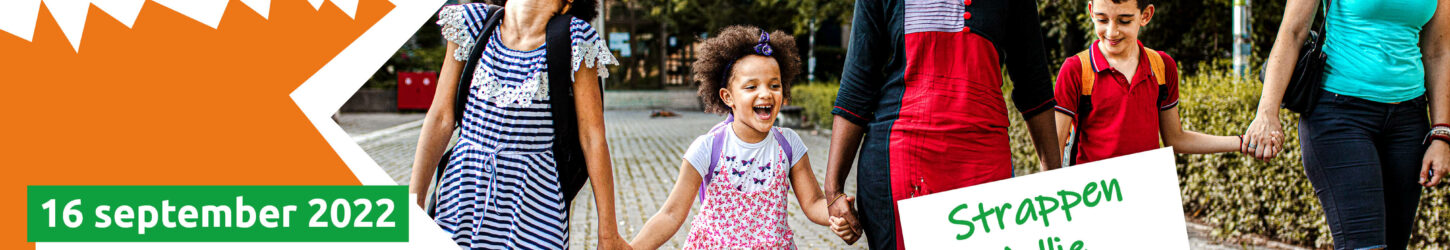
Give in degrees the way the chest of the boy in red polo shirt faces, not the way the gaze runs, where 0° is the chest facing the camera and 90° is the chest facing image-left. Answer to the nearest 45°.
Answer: approximately 0°

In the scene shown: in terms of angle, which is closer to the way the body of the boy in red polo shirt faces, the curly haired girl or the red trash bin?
the curly haired girl

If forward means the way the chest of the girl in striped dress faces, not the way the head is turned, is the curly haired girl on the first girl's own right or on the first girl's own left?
on the first girl's own left

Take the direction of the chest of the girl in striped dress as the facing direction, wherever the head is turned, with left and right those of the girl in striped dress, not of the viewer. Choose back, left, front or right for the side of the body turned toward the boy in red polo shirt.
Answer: left

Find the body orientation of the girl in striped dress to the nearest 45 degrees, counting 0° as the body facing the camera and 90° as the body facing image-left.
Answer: approximately 0°

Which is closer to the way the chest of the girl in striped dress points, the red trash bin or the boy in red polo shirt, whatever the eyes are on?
the boy in red polo shirt

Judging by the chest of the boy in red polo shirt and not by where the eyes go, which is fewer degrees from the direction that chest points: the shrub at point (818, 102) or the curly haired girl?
the curly haired girl

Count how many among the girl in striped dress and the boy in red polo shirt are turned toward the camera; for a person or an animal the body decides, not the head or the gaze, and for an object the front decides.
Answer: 2

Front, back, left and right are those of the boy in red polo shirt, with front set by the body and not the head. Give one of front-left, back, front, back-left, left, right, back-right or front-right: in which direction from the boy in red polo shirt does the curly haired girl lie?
front-right

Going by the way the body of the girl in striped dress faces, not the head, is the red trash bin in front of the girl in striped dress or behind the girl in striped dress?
behind

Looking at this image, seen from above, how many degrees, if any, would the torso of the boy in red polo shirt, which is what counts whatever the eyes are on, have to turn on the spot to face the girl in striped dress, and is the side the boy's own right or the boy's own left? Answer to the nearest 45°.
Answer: approximately 45° to the boy's own right

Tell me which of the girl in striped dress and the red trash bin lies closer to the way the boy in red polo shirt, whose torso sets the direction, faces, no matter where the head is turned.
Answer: the girl in striped dress

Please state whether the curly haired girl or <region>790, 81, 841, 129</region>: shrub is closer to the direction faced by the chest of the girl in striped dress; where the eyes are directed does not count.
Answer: the curly haired girl
